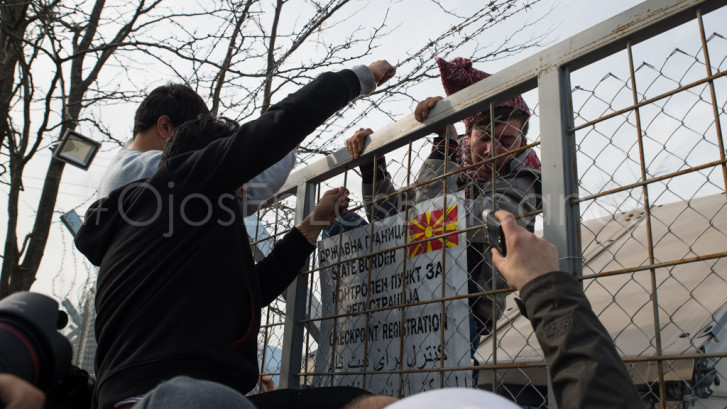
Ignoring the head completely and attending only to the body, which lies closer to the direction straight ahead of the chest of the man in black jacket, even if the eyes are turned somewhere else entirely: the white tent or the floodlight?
the white tent

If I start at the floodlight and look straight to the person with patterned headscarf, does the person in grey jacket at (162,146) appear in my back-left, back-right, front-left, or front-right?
front-right

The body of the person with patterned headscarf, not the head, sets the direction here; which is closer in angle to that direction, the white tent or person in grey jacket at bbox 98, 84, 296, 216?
the person in grey jacket

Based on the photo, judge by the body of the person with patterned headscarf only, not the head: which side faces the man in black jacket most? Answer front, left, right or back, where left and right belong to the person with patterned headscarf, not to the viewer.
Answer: front

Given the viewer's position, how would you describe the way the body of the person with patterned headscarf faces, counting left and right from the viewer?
facing the viewer and to the left of the viewer

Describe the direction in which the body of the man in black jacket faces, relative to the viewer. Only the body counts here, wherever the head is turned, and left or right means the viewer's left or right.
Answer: facing away from the viewer and to the right of the viewer

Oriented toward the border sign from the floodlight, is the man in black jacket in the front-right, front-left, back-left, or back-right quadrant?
front-right

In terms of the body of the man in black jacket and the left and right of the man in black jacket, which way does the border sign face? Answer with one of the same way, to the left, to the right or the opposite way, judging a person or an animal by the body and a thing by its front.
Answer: the opposite way

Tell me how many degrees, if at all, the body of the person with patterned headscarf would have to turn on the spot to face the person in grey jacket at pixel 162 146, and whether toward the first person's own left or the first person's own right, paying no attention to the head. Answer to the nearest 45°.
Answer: approximately 45° to the first person's own right

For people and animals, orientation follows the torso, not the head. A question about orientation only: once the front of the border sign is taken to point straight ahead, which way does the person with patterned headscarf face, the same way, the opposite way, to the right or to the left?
the same way

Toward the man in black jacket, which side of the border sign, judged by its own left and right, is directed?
front

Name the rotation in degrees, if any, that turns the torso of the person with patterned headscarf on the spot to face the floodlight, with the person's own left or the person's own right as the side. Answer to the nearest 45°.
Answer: approximately 90° to the person's own right

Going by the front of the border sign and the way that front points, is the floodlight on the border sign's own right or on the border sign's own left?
on the border sign's own right
